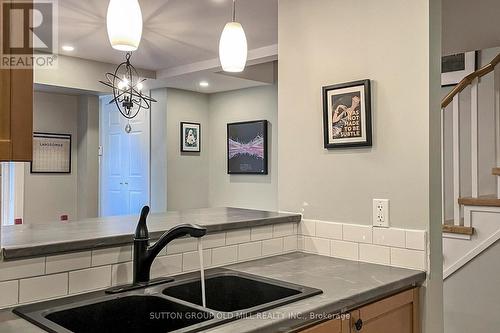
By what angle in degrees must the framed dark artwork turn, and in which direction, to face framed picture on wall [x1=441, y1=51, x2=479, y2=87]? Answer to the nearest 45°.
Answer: approximately 90° to its left

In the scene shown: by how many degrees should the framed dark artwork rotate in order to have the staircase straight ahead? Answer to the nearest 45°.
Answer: approximately 90° to its left

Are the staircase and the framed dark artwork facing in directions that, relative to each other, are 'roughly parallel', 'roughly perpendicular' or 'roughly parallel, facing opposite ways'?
roughly perpendicular

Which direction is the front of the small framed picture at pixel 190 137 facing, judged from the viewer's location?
facing the viewer and to the right of the viewer

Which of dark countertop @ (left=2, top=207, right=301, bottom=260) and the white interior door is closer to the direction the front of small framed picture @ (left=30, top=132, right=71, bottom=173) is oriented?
the dark countertop

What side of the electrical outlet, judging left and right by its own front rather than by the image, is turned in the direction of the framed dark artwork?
right

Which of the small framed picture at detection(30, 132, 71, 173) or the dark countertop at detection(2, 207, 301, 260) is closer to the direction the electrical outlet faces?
the dark countertop

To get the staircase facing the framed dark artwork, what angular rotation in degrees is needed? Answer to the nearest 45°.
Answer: approximately 45° to its right

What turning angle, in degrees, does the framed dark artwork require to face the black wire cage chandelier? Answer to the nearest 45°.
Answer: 0° — it already faces it

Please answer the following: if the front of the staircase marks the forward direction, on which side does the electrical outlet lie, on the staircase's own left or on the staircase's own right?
on the staircase's own left

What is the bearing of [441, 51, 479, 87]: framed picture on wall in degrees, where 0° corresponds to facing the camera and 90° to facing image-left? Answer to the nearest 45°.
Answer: approximately 45°

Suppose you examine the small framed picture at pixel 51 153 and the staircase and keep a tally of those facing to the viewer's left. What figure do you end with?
1

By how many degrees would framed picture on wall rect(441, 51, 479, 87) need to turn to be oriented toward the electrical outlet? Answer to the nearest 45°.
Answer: approximately 45° to its left

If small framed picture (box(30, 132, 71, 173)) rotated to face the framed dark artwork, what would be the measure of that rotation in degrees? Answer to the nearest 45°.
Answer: approximately 90° to its left

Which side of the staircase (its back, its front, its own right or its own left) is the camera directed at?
left
